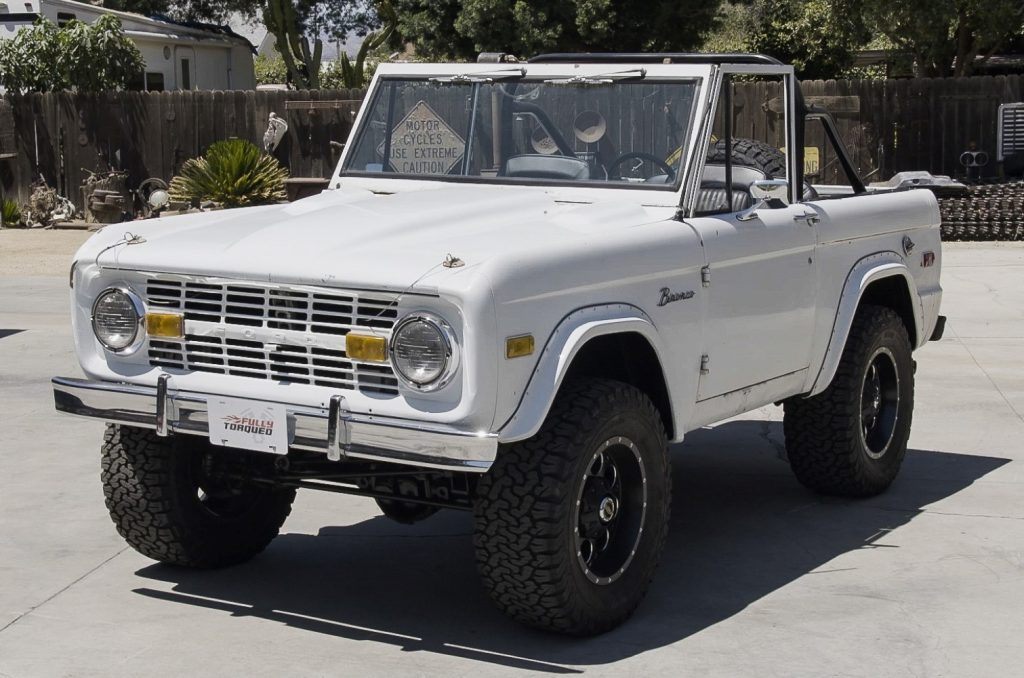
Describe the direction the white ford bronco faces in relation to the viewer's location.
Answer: facing the viewer and to the left of the viewer

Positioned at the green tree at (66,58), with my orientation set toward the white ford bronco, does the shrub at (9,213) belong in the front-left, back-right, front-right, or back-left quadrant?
front-right

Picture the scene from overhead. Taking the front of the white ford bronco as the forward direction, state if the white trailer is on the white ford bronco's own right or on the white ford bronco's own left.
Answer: on the white ford bronco's own right

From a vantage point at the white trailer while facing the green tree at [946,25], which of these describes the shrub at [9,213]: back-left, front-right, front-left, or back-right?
front-right

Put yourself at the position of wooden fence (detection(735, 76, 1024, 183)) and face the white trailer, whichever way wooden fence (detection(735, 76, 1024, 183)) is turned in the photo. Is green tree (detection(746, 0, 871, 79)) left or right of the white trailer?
right

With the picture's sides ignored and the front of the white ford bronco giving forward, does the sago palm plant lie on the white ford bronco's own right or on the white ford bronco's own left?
on the white ford bronco's own right

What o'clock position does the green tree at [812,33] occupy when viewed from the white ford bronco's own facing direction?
The green tree is roughly at 5 o'clock from the white ford bronco.

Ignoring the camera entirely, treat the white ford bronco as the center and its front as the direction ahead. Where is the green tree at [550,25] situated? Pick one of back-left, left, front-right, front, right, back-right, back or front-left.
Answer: back-right

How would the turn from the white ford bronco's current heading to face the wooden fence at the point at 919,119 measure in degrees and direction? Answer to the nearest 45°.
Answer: approximately 135° to its right

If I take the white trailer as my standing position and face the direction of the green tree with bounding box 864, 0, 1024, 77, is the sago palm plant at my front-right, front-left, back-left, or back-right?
front-right

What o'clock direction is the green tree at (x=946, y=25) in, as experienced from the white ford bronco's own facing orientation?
The green tree is roughly at 5 o'clock from the white ford bronco.
